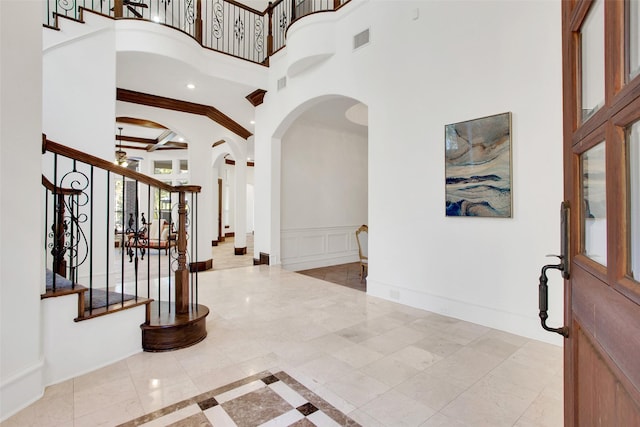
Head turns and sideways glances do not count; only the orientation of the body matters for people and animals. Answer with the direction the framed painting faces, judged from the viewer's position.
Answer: facing the viewer and to the left of the viewer

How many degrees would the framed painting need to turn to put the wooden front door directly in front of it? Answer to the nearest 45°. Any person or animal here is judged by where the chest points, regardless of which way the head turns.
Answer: approximately 45° to its left

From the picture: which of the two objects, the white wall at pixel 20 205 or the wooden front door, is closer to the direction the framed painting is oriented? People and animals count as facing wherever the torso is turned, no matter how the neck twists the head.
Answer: the white wall

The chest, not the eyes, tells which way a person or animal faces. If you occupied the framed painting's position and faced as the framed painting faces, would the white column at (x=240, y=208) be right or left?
on its right

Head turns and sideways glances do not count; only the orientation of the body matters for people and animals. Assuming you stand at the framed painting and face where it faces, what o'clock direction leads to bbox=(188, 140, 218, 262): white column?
The white column is roughly at 2 o'clock from the framed painting.

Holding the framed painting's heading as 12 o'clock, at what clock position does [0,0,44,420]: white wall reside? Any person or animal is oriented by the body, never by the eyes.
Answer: The white wall is roughly at 12 o'clock from the framed painting.

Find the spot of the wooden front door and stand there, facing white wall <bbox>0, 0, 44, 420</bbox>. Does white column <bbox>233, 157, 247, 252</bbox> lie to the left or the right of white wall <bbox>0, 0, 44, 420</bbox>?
right

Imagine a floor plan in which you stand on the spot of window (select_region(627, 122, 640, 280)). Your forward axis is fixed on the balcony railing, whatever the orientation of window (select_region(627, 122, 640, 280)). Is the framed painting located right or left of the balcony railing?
right

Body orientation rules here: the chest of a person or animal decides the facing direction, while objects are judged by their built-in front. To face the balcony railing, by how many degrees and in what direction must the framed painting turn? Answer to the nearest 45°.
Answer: approximately 45° to its right
